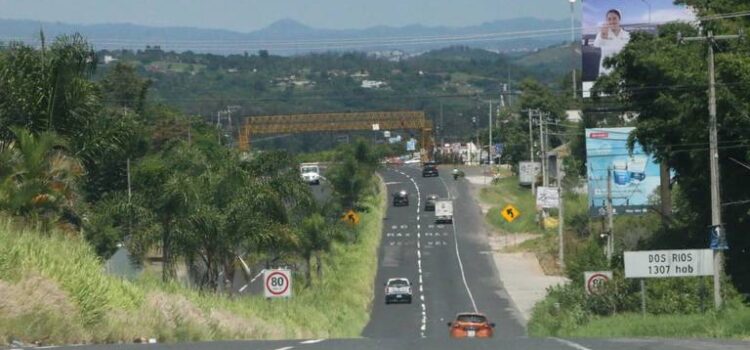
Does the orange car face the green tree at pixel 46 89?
no

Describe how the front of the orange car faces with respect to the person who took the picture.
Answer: facing away from the viewer

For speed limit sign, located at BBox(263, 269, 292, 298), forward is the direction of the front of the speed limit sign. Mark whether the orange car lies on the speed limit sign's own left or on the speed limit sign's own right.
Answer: on the speed limit sign's own left

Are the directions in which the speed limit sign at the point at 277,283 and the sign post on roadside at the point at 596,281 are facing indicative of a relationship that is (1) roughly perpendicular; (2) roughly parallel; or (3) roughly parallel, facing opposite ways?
roughly parallel

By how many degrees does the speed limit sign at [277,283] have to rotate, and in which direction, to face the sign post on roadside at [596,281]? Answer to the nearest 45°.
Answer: approximately 135° to its left

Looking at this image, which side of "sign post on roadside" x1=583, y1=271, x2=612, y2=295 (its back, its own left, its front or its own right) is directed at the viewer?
front

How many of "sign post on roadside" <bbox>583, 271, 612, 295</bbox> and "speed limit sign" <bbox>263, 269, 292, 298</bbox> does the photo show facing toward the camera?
2

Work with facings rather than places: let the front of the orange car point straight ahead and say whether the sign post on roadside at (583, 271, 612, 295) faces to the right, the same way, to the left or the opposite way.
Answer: the opposite way

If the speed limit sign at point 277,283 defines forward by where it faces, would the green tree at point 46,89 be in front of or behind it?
in front

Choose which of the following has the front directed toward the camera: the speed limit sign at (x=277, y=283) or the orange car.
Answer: the speed limit sign

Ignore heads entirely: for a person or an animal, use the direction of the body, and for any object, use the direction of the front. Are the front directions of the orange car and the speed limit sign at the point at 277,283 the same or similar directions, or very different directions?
very different directions

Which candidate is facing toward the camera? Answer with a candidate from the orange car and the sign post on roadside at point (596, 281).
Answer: the sign post on roadside
